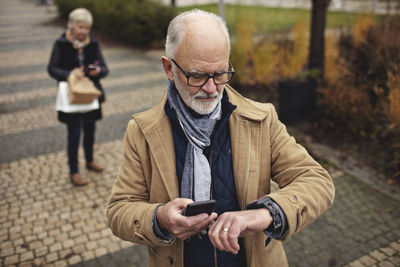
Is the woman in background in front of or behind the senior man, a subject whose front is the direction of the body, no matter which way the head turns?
behind

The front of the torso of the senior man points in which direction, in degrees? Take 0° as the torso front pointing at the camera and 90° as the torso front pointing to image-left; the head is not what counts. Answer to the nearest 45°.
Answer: approximately 0°

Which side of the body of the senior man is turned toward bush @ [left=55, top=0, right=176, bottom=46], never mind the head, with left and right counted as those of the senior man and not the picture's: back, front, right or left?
back

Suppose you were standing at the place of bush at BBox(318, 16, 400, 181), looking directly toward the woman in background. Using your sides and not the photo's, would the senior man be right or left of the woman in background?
left
